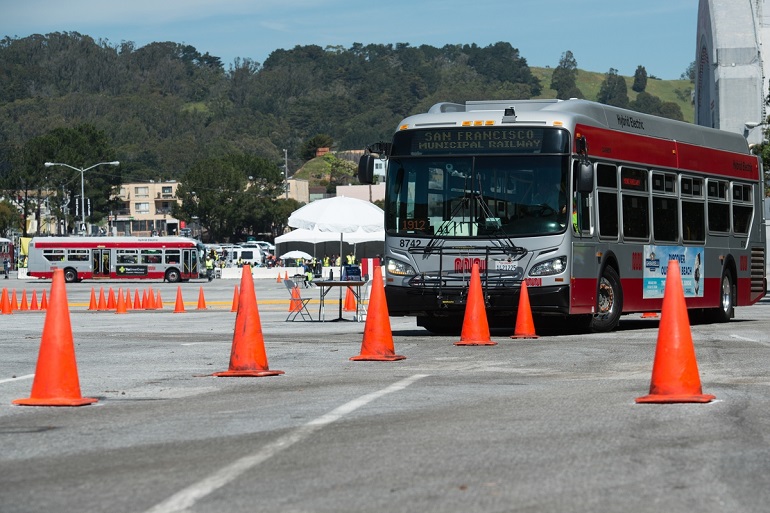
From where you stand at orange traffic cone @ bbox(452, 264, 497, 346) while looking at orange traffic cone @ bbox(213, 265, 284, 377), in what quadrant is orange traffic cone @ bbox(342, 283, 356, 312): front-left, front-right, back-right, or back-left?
back-right

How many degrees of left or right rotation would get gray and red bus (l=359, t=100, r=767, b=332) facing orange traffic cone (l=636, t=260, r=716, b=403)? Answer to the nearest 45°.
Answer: approximately 45° to its left

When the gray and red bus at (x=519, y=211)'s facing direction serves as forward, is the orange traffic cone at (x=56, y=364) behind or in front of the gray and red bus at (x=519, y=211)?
in front

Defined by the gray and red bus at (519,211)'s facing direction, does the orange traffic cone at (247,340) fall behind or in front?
in front

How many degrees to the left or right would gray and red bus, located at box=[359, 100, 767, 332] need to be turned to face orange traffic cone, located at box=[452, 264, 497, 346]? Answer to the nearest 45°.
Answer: approximately 45° to its left

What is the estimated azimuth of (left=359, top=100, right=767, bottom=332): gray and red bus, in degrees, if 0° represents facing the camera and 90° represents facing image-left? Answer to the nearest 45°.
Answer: approximately 45°

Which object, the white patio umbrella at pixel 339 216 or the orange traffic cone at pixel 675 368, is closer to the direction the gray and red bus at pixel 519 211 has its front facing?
the orange traffic cone

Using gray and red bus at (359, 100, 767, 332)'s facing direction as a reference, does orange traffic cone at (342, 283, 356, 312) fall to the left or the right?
on its right
